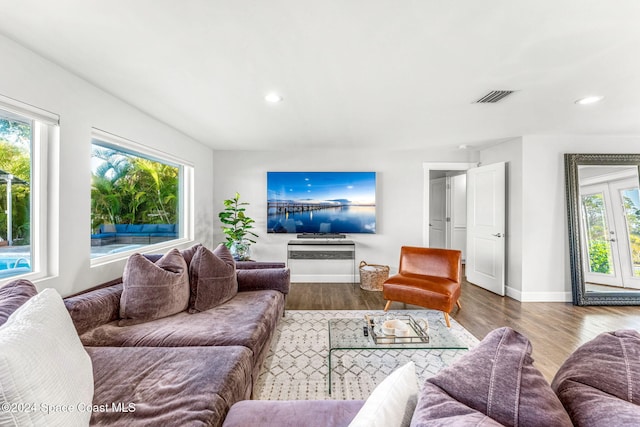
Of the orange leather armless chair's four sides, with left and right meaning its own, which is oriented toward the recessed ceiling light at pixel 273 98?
front

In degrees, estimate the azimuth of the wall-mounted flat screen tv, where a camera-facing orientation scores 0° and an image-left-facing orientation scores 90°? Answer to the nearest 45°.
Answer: approximately 0°

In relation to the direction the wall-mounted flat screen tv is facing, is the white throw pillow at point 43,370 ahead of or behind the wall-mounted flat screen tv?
ahead

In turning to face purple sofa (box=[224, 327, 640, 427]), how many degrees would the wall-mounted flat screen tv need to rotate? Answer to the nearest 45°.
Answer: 0° — it already faces it

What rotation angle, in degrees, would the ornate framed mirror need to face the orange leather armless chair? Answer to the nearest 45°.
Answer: approximately 45° to its right

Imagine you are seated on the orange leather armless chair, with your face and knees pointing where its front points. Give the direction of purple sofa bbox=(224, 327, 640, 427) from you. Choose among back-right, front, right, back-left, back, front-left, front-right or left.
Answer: front-left

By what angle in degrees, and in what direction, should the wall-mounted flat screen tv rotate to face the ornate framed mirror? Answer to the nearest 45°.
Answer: approximately 90° to its left

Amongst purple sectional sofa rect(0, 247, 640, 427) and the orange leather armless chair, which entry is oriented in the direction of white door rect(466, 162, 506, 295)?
the purple sectional sofa

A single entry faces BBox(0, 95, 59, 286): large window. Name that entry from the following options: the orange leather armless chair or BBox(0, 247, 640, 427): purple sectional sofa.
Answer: the orange leather armless chair

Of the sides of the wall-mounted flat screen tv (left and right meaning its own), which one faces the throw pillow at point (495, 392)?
front

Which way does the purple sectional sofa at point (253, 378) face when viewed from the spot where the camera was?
facing away from the viewer and to the right of the viewer
